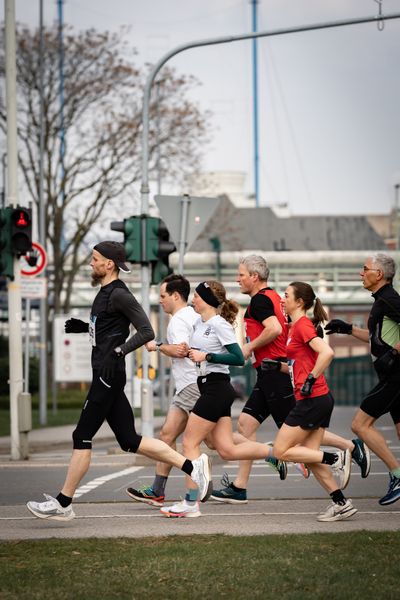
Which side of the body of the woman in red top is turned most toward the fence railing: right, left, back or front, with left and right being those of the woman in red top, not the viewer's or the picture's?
right

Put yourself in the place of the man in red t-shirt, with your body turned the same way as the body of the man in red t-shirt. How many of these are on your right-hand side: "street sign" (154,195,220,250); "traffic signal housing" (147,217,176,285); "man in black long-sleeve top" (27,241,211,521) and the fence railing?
3

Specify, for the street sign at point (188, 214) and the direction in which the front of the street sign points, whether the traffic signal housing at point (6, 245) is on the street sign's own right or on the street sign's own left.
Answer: on the street sign's own left

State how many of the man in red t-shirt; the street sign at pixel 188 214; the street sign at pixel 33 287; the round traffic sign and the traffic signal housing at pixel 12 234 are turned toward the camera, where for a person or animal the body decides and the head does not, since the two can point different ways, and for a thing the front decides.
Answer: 3

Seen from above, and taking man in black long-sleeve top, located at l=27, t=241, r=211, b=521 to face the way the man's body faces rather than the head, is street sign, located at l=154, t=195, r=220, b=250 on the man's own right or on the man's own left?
on the man's own right

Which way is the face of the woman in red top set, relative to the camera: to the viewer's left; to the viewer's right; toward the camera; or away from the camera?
to the viewer's left

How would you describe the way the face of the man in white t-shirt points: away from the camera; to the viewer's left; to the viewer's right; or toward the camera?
to the viewer's left

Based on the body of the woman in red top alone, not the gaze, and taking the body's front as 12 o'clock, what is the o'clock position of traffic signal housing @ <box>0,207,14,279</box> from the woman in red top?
The traffic signal housing is roughly at 2 o'clock from the woman in red top.

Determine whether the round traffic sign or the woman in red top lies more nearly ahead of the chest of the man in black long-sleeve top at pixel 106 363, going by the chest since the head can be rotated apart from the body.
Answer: the round traffic sign

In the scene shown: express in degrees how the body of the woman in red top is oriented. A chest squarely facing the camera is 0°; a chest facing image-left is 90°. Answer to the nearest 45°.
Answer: approximately 90°

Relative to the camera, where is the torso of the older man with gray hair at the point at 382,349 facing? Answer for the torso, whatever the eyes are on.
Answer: to the viewer's left

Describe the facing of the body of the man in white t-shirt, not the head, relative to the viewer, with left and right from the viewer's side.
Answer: facing to the left of the viewer

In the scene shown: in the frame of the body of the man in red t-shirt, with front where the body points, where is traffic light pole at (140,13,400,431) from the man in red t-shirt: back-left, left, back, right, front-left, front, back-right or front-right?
right

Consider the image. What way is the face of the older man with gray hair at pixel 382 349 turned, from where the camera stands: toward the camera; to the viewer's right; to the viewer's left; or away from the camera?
to the viewer's left
